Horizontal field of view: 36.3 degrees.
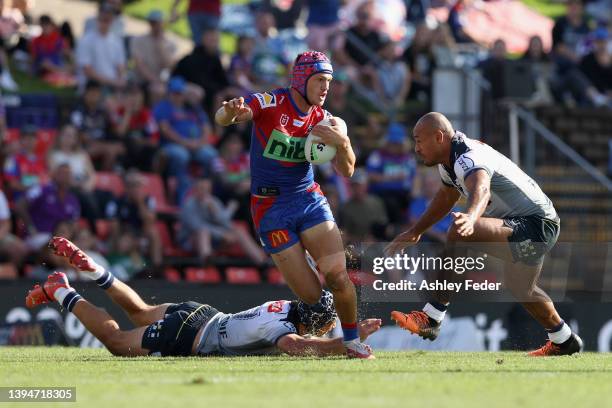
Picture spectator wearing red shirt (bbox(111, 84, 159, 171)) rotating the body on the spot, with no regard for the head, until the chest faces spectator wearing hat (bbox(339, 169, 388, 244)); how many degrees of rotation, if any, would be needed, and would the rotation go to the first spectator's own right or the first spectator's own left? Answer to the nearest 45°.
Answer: approximately 45° to the first spectator's own left

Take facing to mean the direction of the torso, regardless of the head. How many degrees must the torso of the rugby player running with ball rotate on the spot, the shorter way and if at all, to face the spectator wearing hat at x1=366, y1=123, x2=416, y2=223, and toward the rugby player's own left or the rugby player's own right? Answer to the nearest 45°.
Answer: approximately 135° to the rugby player's own left

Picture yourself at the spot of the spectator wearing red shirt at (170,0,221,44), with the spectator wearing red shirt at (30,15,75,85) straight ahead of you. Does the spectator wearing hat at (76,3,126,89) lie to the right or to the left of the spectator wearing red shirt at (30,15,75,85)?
left

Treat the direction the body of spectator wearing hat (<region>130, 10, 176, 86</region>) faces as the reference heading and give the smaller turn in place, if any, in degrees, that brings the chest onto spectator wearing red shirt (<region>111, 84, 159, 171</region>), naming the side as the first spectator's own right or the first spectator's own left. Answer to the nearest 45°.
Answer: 0° — they already face them

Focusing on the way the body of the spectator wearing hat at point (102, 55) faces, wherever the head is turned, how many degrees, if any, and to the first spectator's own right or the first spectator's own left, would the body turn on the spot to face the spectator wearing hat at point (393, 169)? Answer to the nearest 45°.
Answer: approximately 90° to the first spectator's own left

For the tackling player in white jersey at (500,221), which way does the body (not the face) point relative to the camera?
to the viewer's left

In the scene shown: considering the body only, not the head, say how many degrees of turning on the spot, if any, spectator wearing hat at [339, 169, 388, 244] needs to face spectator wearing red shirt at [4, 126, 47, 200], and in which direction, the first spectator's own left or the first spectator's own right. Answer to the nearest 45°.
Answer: approximately 90° to the first spectator's own right
